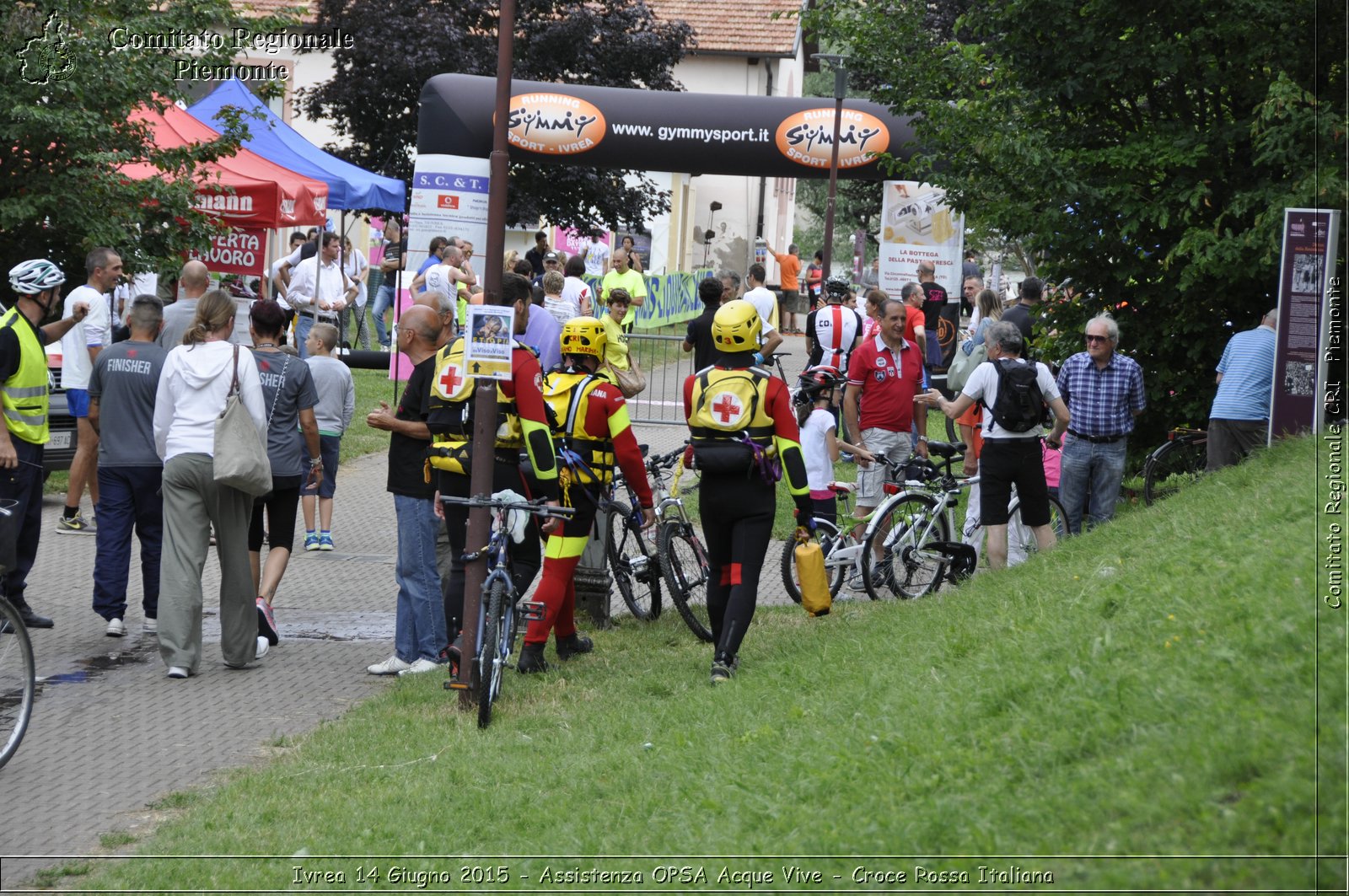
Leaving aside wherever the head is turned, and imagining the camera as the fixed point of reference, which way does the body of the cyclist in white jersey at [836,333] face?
away from the camera

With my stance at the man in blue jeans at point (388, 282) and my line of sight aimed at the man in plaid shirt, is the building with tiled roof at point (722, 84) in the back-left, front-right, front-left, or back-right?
back-left

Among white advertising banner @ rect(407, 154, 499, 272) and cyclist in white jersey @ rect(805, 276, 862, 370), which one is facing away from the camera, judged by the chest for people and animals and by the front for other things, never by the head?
the cyclist in white jersey

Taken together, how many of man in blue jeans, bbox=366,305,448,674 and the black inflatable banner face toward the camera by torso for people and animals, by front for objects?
1

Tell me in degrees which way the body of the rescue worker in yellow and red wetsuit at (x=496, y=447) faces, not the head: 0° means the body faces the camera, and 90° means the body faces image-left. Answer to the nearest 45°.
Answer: approximately 225°

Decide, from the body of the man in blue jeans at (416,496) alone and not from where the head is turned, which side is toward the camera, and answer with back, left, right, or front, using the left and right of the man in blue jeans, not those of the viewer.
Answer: left

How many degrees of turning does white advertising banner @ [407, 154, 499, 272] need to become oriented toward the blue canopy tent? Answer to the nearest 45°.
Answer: approximately 90° to its right
